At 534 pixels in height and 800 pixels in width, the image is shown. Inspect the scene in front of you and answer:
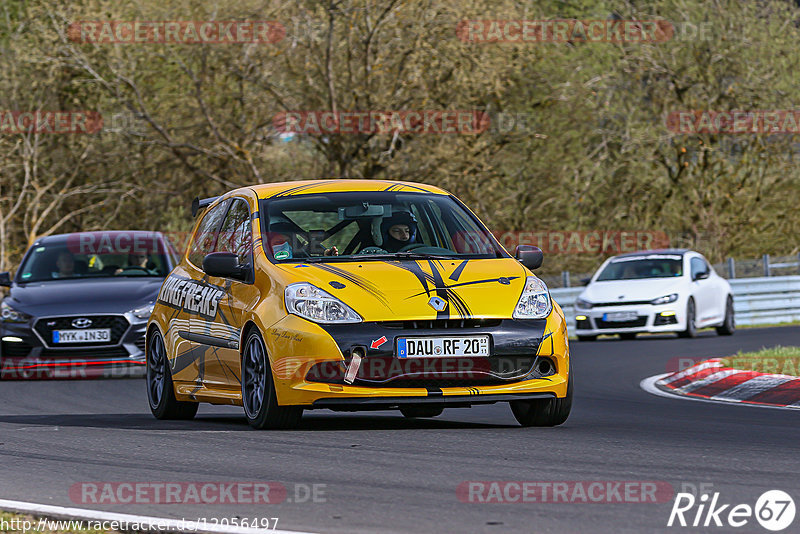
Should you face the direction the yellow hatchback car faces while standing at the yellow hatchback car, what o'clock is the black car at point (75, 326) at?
The black car is roughly at 5 o'clock from the yellow hatchback car.

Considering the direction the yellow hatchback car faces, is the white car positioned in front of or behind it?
behind

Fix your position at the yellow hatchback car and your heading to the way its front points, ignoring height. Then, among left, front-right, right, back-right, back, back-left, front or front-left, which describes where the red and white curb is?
back-left

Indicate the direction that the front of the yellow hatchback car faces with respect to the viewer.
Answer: facing the viewer

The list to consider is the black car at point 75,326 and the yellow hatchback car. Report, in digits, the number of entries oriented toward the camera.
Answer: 2

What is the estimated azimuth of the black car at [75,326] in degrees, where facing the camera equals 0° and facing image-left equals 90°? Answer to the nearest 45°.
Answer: approximately 0°

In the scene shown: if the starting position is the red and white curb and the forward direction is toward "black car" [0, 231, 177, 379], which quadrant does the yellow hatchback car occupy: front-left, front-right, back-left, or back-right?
front-left

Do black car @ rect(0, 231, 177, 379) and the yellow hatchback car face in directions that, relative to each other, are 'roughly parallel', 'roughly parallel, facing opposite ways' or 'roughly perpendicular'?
roughly parallel

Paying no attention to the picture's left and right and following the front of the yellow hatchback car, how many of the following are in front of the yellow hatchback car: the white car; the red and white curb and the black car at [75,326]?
0

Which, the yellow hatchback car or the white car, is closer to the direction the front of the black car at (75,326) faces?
the yellow hatchback car

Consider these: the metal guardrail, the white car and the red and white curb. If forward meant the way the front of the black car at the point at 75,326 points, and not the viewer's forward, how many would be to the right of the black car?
0

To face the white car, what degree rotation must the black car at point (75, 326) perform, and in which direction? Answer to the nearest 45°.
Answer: approximately 135° to its left

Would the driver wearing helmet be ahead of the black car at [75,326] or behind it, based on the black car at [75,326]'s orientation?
ahead
